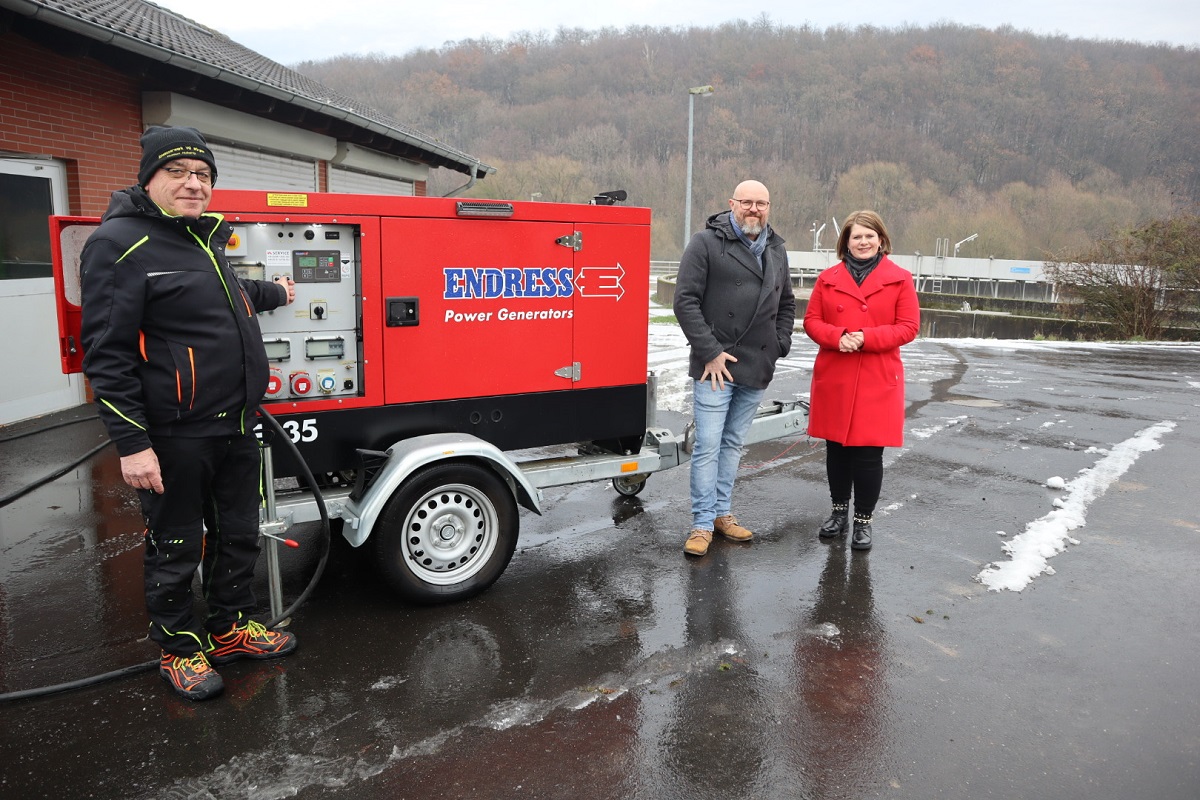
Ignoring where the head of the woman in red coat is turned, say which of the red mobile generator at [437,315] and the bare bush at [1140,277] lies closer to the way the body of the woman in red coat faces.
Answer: the red mobile generator

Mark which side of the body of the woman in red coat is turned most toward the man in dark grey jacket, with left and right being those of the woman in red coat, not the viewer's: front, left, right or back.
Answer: right

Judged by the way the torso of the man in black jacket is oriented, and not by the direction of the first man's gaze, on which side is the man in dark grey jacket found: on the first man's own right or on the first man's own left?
on the first man's own left

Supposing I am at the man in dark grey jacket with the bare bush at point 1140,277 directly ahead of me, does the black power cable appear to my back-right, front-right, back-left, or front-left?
back-left

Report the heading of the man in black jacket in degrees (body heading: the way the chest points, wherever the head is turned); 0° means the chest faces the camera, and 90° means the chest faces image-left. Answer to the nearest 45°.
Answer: approximately 315°

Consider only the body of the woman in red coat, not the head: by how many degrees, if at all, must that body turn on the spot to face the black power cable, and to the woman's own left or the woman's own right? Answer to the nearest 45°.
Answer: approximately 45° to the woman's own right

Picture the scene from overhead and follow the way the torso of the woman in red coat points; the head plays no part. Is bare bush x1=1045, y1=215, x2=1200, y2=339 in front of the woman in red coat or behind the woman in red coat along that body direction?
behind

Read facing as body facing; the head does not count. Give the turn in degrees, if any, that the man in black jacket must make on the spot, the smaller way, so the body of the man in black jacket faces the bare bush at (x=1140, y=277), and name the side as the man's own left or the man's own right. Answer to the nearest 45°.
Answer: approximately 90° to the man's own left

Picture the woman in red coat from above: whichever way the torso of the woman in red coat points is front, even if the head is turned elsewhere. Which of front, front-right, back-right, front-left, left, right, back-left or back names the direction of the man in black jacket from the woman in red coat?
front-right

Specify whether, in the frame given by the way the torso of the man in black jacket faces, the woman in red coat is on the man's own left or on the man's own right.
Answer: on the man's own left

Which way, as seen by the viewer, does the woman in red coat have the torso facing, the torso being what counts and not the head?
toward the camera
